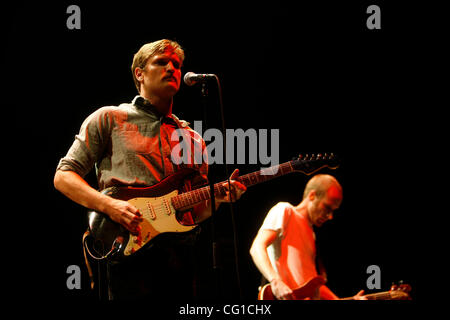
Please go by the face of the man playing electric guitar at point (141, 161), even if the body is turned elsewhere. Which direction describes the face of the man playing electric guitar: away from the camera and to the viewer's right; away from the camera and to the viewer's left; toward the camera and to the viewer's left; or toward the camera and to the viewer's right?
toward the camera and to the viewer's right

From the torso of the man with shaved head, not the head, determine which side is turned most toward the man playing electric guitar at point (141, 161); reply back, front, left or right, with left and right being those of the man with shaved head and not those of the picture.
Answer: right

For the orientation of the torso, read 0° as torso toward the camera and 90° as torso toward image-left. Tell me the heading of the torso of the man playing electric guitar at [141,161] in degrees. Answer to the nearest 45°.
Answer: approximately 315°

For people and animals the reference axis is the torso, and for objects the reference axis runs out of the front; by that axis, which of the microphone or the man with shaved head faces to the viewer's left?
the microphone

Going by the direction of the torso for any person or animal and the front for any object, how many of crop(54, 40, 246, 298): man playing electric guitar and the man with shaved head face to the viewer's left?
0

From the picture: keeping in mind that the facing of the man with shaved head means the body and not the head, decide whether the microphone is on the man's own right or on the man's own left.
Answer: on the man's own right

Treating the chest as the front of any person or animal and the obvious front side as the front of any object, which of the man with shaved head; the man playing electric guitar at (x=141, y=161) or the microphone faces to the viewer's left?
the microphone

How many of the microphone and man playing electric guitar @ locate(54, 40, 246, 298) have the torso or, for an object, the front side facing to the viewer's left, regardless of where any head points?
1

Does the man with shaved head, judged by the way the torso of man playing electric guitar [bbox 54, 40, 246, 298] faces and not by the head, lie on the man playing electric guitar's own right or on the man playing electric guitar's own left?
on the man playing electric guitar's own left

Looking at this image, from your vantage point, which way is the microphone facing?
to the viewer's left
